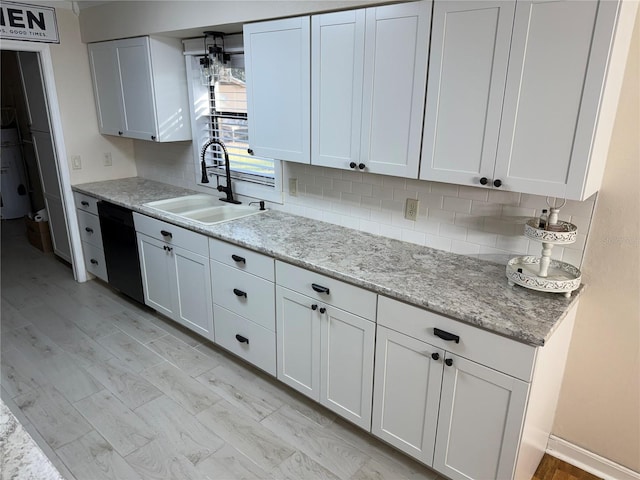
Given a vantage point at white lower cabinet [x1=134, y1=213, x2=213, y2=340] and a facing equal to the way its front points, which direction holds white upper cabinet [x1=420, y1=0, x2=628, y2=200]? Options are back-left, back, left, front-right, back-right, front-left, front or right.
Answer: left

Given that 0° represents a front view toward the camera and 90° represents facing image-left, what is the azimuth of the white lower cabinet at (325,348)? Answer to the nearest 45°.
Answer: approximately 45°

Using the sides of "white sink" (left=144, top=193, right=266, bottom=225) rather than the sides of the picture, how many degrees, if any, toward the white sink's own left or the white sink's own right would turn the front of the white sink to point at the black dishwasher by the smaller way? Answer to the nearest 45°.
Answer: approximately 45° to the white sink's own right

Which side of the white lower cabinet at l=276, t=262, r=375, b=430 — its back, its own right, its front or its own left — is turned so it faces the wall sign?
right

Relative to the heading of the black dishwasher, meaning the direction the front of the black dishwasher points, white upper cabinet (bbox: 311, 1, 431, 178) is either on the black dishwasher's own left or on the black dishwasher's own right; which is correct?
on the black dishwasher's own left

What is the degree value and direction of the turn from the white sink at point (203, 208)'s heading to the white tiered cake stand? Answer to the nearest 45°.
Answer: approximately 90° to its left

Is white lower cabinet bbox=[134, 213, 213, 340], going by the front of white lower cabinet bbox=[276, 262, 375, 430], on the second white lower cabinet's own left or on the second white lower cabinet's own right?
on the second white lower cabinet's own right

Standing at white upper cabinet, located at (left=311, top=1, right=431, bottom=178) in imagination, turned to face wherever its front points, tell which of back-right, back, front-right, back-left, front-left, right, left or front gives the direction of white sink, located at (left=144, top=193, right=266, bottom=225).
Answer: right

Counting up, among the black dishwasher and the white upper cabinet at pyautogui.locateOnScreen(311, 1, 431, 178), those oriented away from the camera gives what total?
0

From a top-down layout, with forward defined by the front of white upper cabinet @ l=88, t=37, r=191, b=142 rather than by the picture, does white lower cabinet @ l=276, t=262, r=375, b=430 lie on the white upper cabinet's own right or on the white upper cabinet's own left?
on the white upper cabinet's own left

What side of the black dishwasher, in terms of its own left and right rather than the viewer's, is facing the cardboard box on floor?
right

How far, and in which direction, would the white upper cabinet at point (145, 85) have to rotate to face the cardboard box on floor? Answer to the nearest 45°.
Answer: approximately 90° to its right
